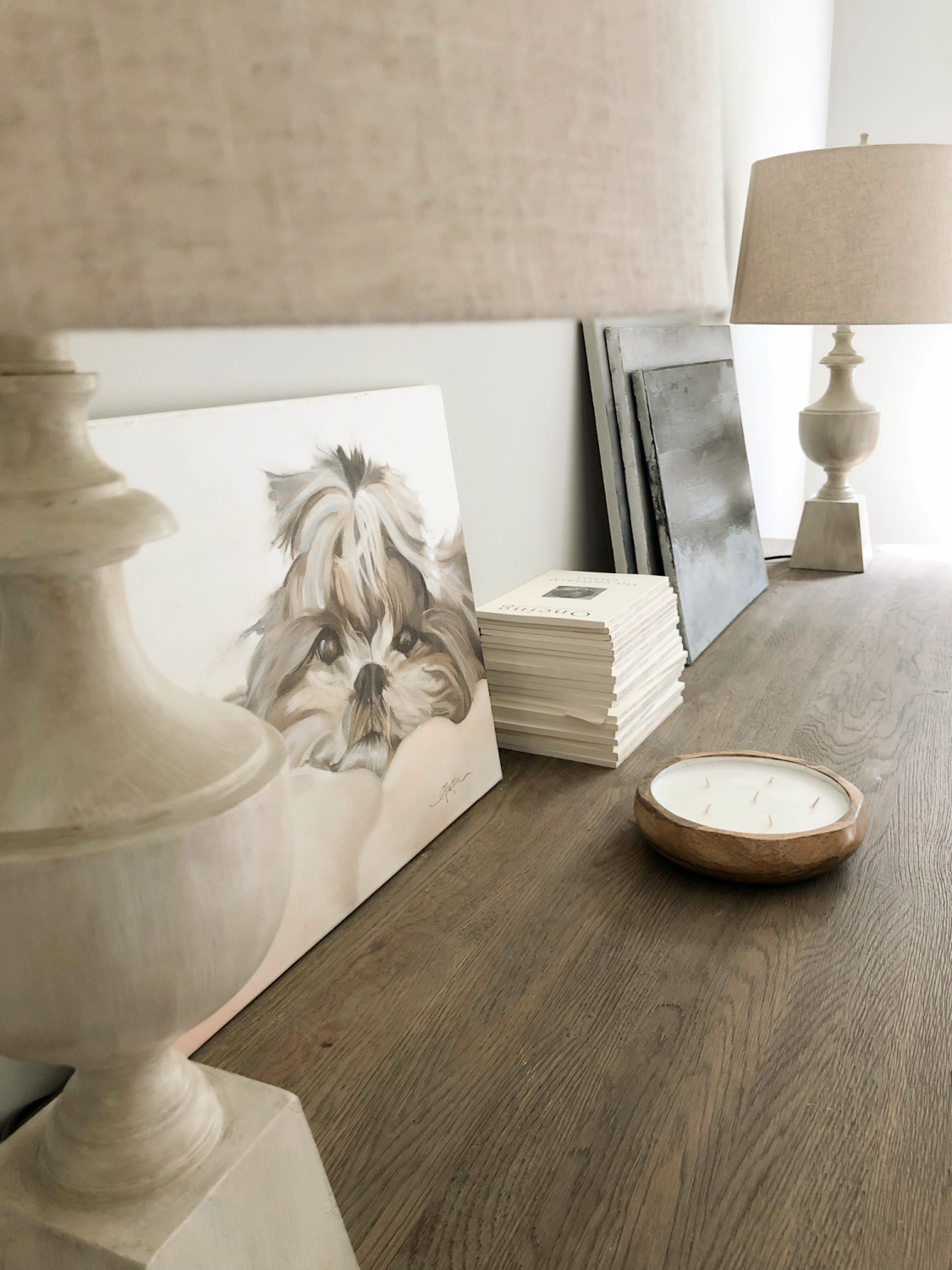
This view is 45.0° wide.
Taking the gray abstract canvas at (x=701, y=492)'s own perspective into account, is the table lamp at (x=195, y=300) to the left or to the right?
on its right

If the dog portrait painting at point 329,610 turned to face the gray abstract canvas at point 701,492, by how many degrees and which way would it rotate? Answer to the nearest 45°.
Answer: approximately 90° to its left

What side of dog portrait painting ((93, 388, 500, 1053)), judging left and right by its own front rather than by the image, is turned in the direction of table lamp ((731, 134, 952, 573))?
left

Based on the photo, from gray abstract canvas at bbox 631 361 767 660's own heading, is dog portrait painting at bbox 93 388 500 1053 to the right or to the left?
on its right

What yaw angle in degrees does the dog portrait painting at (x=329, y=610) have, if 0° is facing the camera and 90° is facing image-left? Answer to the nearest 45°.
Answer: approximately 315°
